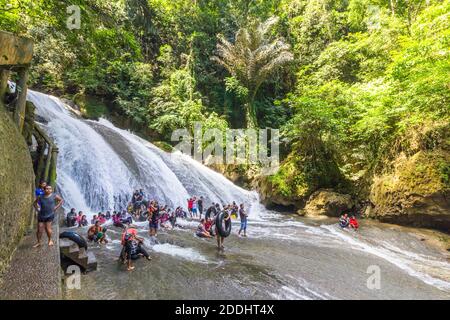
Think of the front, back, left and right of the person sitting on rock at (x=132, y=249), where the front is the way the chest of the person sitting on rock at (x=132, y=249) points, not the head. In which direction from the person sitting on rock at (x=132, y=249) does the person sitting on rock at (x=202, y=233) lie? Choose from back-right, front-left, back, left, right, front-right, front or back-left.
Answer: left

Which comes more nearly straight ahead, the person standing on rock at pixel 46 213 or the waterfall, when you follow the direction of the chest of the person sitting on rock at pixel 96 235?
the person standing on rock

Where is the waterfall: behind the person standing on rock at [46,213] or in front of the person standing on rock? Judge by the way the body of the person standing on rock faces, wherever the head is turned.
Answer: behind

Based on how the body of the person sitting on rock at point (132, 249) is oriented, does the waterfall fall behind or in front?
behind

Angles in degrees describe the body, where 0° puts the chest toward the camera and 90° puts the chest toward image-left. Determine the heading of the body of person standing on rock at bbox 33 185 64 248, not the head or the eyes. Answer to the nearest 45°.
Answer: approximately 0°

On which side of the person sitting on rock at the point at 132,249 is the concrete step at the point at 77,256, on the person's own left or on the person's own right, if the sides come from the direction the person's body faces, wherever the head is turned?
on the person's own right

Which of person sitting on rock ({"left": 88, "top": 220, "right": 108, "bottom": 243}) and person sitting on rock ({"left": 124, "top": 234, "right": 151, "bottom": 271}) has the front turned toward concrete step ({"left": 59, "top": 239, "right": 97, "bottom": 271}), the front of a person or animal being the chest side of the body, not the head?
person sitting on rock ({"left": 88, "top": 220, "right": 108, "bottom": 243})

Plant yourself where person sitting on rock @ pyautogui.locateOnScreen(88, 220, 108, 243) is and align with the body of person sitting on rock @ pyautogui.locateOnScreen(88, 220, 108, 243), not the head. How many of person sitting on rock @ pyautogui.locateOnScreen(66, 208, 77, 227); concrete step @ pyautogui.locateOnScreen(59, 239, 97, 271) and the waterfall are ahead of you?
1

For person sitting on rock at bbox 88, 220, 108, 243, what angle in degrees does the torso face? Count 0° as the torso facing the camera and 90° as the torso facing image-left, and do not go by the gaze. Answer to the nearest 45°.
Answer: approximately 0°

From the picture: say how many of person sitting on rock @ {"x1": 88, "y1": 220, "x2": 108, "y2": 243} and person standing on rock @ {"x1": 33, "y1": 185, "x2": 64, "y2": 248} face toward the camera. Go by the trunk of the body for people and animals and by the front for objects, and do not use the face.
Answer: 2

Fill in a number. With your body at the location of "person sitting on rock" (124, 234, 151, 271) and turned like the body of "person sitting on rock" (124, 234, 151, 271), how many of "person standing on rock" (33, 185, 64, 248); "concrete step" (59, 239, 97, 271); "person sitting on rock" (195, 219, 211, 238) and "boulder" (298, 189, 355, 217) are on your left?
2
